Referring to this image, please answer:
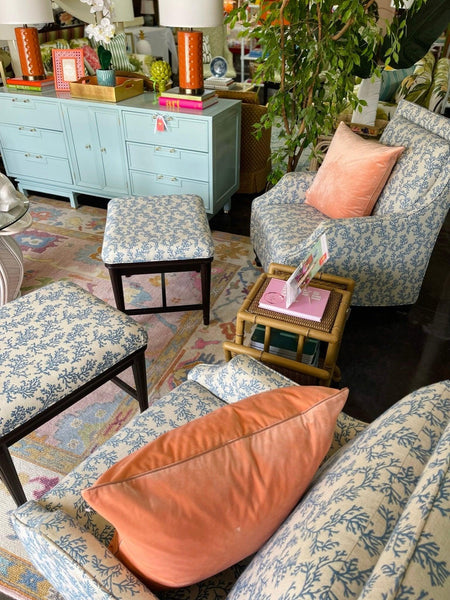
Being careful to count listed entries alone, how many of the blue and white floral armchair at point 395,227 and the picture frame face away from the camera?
0

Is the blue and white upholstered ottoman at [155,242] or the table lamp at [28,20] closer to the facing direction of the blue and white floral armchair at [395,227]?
the blue and white upholstered ottoman

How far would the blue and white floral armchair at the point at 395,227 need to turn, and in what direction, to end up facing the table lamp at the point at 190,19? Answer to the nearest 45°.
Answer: approximately 90° to its right

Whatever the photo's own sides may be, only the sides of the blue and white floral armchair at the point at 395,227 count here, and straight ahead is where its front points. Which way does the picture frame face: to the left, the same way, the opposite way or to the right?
to the left

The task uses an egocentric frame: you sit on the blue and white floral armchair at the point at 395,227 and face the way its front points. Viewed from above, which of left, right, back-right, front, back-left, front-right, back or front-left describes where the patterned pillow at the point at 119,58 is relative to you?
right

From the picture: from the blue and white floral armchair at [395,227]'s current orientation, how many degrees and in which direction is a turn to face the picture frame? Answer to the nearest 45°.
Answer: approximately 90° to its right

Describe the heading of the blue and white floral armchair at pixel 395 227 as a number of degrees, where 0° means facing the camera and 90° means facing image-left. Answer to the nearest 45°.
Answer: approximately 45°

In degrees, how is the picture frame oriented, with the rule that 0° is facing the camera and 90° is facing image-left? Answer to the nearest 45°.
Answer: approximately 0°

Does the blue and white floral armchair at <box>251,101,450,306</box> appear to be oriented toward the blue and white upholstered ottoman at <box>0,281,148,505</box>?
yes

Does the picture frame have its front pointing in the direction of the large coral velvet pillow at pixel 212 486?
yes

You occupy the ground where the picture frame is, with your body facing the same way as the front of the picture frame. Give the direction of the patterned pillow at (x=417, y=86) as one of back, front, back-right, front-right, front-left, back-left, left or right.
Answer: left

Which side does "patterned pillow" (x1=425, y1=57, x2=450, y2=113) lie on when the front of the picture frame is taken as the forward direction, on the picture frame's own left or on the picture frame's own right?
on the picture frame's own left

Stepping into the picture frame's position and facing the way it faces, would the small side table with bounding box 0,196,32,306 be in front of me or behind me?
in front

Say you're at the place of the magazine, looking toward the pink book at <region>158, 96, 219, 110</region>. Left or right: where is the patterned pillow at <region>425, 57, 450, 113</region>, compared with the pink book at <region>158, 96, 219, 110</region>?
right
